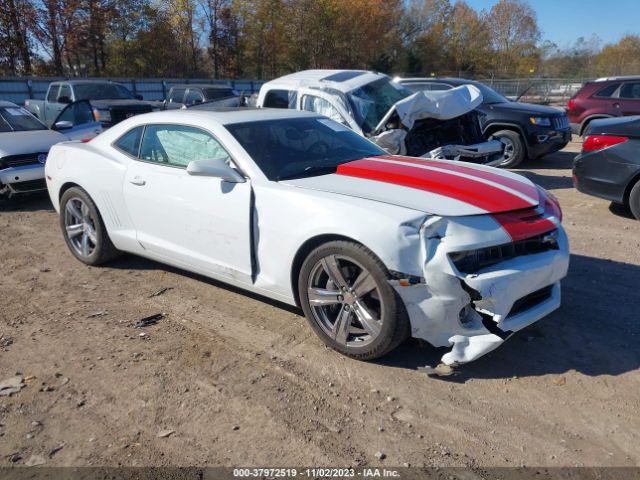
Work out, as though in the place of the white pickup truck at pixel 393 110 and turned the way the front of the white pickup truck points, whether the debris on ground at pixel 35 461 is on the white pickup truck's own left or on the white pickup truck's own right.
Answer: on the white pickup truck's own right

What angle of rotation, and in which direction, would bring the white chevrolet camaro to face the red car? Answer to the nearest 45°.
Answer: approximately 90° to its left

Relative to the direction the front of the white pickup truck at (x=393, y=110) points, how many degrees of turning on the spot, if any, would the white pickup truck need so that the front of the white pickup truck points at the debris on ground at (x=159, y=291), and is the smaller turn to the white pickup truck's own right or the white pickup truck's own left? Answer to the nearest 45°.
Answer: approximately 90° to the white pickup truck's own right

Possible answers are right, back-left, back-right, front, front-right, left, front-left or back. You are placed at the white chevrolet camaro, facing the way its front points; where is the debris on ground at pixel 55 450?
right

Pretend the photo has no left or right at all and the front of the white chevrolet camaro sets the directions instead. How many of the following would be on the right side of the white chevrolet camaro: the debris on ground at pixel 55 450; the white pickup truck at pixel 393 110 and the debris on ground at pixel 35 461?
2

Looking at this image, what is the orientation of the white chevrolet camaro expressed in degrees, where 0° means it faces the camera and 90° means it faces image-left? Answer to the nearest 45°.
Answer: approximately 315°

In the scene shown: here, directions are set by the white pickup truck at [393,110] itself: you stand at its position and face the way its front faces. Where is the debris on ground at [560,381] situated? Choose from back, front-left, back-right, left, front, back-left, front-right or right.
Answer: front-right

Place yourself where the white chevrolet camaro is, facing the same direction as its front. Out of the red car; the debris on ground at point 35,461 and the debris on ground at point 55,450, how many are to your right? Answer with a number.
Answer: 2

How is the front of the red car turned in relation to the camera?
facing to the right of the viewer

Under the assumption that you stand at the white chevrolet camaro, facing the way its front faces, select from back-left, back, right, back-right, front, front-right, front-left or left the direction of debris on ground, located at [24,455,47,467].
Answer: right
